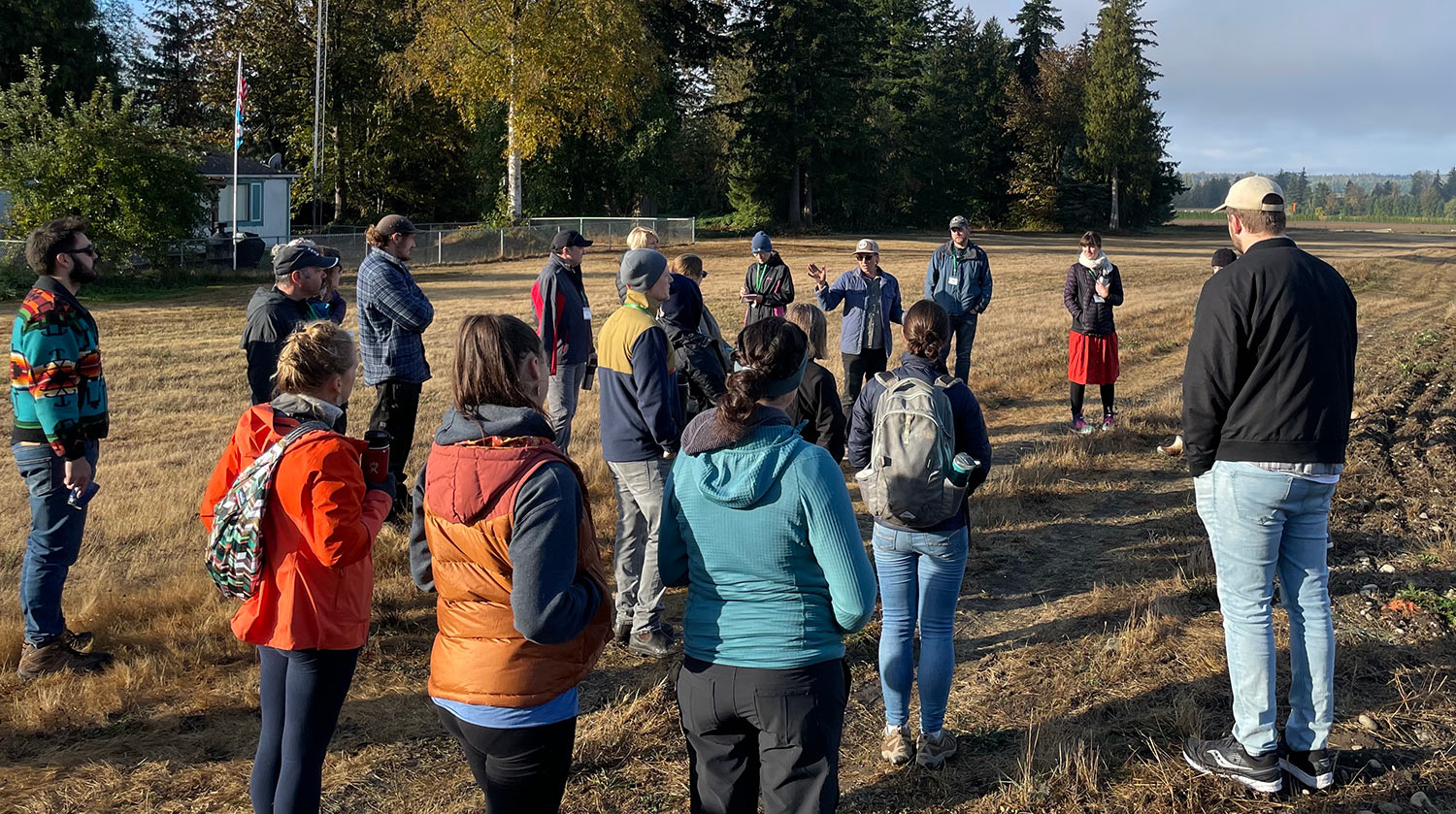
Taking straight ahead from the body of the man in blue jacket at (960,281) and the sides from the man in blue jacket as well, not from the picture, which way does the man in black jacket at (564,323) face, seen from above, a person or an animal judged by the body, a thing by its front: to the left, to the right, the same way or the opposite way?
to the left

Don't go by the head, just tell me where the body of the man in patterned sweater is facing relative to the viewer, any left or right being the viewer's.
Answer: facing to the right of the viewer

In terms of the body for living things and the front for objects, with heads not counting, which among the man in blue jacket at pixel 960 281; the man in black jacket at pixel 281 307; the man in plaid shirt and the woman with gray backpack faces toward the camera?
the man in blue jacket

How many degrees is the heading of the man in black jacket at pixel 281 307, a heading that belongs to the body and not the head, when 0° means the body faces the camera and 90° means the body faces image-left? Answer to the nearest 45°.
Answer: approximately 270°

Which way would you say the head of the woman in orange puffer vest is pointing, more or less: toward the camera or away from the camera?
away from the camera

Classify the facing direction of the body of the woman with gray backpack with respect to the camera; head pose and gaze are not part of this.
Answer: away from the camera

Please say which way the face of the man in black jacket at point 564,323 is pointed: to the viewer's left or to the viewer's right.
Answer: to the viewer's right

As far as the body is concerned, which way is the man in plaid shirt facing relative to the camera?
to the viewer's right

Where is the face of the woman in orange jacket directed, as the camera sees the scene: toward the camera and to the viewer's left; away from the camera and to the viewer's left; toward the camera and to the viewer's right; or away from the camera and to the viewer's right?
away from the camera and to the viewer's right
